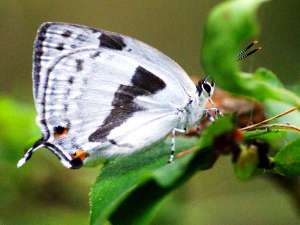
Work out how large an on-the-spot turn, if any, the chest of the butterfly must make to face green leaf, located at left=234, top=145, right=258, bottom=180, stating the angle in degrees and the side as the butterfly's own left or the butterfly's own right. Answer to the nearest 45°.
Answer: approximately 45° to the butterfly's own right

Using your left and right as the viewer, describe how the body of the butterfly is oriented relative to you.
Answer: facing to the right of the viewer
